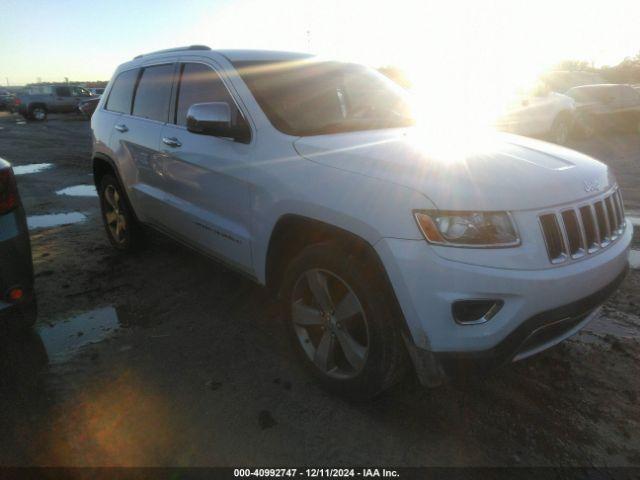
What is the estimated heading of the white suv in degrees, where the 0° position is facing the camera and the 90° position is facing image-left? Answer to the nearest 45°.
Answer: approximately 315°

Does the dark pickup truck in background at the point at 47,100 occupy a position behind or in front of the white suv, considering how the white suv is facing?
behind

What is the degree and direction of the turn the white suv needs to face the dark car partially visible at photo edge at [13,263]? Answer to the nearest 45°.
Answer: approximately 135° to its right
